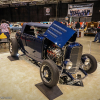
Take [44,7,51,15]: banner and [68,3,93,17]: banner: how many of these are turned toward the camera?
2

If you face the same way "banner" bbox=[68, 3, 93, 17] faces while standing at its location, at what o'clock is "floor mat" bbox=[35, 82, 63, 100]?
The floor mat is roughly at 12 o'clock from the banner.

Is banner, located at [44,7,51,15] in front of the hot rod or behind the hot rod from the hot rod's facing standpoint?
behind

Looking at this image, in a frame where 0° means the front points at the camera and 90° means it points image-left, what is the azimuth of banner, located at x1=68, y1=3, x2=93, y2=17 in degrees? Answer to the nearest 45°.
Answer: approximately 0°

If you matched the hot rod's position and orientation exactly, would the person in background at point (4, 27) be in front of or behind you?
behind

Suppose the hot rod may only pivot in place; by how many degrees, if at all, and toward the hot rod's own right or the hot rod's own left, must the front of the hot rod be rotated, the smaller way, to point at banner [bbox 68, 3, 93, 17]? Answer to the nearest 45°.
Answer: approximately 135° to the hot rod's own left

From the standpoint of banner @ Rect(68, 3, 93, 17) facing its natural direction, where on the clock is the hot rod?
The hot rod is roughly at 12 o'clock from the banner.

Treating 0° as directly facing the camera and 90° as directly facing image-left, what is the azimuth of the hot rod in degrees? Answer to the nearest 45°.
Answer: approximately 315°
